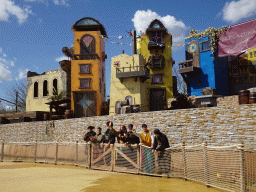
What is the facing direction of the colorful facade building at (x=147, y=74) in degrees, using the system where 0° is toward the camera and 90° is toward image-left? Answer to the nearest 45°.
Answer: approximately 0°

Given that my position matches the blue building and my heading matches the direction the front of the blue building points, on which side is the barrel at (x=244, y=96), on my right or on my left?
on my left

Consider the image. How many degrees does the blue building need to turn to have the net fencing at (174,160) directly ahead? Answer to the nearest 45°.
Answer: approximately 45° to its left

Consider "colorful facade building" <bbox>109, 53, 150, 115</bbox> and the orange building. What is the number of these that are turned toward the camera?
2

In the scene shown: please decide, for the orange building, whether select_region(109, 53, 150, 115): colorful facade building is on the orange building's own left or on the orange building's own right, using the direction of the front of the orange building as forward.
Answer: on the orange building's own left
